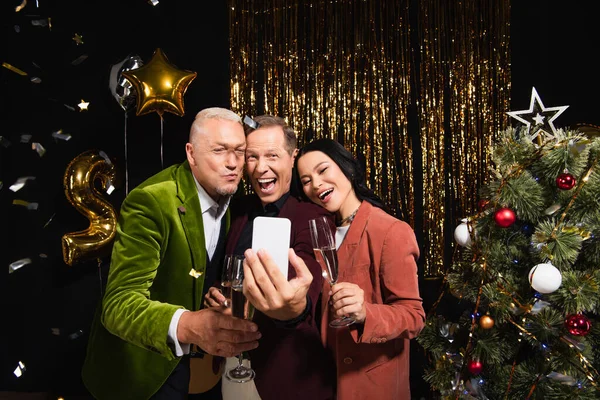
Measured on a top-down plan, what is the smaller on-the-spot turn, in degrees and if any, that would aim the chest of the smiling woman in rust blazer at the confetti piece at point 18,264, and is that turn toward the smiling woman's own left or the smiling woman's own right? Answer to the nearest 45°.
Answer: approximately 90° to the smiling woman's own right

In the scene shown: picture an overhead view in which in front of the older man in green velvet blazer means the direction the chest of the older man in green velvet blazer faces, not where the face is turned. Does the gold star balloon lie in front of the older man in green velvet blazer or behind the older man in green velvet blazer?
behind

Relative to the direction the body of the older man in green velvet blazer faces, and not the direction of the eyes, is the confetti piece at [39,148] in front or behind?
behind

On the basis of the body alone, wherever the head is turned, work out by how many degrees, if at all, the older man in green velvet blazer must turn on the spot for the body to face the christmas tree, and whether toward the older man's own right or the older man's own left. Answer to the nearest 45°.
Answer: approximately 45° to the older man's own left

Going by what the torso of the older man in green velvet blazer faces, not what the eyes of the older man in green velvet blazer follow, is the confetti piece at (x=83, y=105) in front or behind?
behind

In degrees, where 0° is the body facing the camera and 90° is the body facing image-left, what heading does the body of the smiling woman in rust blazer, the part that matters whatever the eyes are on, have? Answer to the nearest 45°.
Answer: approximately 45°

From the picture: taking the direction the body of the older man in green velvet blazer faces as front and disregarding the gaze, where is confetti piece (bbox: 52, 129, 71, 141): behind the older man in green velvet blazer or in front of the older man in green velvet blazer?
behind
